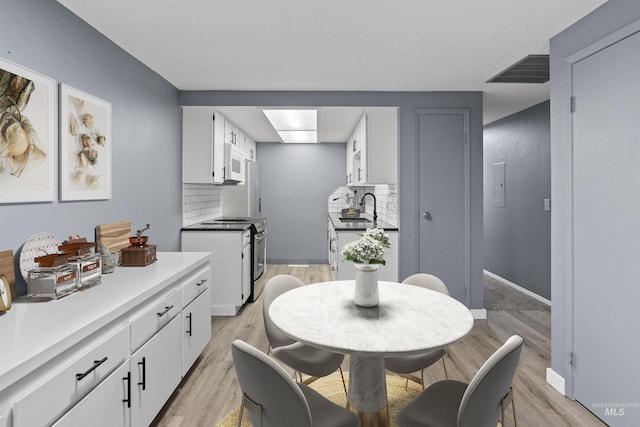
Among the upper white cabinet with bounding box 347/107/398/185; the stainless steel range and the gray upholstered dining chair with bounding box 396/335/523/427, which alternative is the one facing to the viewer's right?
the stainless steel range

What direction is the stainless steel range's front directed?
to the viewer's right

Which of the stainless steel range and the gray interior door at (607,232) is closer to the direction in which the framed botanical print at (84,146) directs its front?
the gray interior door

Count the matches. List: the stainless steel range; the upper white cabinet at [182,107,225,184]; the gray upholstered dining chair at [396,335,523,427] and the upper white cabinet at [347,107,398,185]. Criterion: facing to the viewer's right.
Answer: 2

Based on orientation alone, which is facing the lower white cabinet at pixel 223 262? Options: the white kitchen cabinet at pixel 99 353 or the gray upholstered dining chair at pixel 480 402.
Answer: the gray upholstered dining chair

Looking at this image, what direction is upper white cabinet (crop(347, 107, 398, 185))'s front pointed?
to the viewer's left

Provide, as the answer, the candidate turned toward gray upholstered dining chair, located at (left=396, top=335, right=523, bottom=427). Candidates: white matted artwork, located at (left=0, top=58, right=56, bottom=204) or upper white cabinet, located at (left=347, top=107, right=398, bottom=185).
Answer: the white matted artwork

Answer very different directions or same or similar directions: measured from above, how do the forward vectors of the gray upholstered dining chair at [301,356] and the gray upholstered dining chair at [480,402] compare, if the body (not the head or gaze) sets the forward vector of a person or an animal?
very different directions
